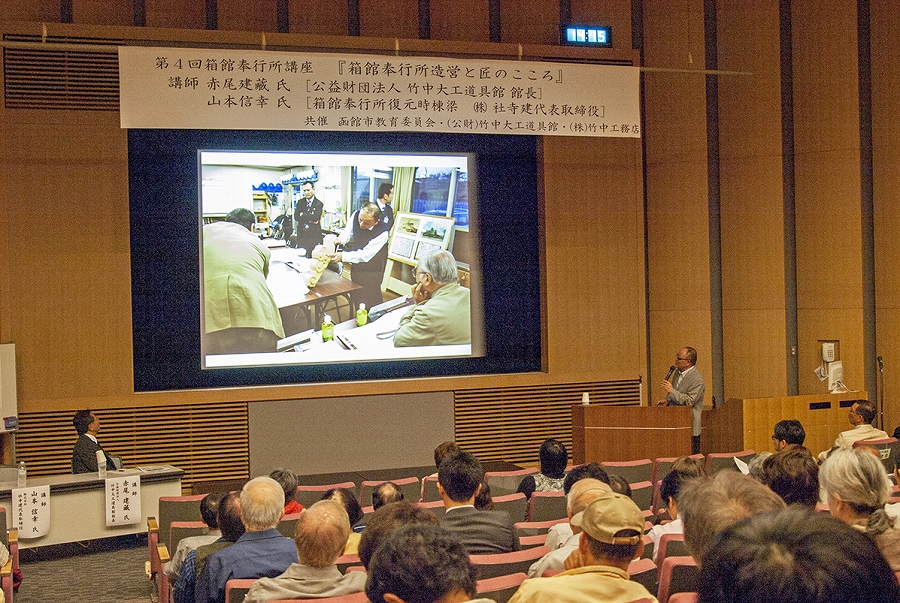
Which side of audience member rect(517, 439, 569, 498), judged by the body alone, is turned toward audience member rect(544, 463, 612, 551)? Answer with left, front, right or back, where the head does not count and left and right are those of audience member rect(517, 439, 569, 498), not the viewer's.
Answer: back

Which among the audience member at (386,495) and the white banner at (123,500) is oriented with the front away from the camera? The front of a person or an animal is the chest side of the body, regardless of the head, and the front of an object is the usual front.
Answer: the audience member

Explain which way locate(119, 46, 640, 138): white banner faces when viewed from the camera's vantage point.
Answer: facing the viewer

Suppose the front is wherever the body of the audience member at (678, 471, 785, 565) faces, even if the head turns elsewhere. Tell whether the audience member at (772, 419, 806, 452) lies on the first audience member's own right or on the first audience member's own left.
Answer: on the first audience member's own right

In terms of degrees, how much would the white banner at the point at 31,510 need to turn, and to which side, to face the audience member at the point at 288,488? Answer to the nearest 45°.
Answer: approximately 45° to its left

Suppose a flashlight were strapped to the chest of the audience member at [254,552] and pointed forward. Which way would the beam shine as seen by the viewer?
away from the camera

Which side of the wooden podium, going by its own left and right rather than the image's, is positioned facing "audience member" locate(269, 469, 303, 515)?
front

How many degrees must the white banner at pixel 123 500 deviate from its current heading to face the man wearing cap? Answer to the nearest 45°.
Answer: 0° — it already faces them

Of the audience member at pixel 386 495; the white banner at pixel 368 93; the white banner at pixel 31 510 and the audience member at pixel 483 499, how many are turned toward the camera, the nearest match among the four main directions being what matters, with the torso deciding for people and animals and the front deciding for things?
2

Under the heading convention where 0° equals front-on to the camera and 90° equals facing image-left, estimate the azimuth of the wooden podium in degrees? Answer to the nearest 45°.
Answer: approximately 0°

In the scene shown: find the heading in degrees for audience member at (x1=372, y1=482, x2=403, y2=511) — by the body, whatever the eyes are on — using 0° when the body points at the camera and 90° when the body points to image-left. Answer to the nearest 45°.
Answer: approximately 180°

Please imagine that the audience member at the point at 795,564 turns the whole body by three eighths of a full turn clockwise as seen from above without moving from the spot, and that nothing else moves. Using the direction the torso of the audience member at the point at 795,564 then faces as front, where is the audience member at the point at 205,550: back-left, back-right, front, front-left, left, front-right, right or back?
back

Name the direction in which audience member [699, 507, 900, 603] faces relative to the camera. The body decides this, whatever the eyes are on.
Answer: away from the camera

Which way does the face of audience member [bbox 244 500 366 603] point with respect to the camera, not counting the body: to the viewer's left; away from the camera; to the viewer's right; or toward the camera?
away from the camera

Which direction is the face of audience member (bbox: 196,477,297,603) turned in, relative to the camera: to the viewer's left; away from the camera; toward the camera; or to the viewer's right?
away from the camera

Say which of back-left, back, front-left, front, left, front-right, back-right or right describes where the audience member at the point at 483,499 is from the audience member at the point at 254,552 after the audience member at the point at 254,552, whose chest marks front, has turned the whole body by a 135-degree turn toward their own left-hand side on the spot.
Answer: back

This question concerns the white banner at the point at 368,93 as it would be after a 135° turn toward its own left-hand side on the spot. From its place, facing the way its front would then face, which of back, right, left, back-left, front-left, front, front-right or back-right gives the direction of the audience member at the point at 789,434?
right

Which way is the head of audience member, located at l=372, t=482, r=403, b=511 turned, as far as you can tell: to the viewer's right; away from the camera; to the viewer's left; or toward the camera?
away from the camera

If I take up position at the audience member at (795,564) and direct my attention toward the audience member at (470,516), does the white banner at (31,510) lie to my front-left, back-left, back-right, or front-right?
front-left

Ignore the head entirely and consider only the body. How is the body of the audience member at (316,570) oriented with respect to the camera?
away from the camera

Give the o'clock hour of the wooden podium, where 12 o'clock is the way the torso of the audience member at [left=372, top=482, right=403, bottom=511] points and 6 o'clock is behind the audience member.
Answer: The wooden podium is roughly at 1 o'clock from the audience member.
